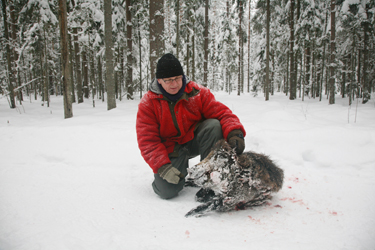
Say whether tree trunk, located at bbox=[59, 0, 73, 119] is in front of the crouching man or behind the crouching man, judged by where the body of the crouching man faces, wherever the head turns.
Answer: behind

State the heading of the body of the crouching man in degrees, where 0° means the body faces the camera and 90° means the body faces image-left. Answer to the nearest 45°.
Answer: approximately 0°

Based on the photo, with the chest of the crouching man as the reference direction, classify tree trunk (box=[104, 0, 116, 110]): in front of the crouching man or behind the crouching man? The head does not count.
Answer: behind

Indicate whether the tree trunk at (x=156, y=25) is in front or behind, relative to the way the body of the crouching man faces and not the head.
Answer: behind
